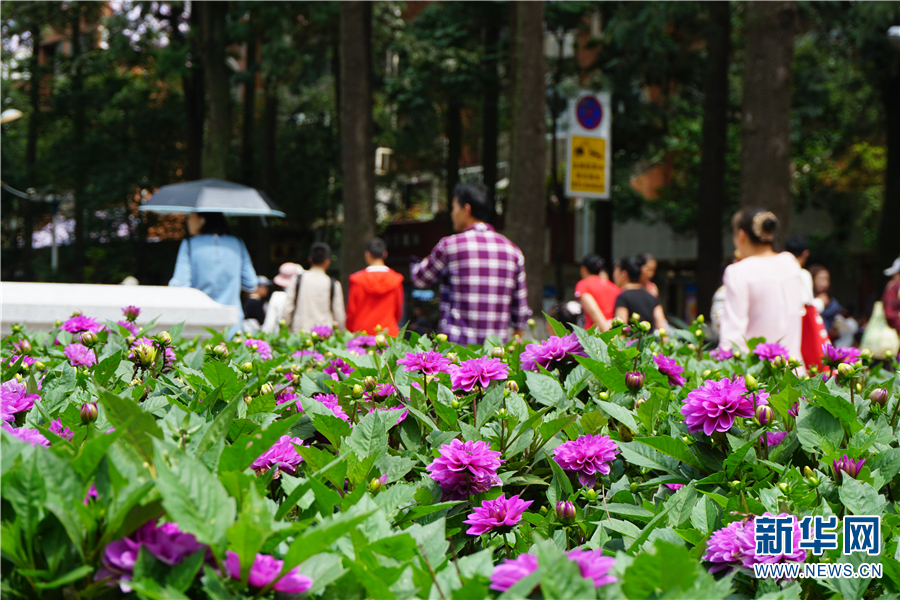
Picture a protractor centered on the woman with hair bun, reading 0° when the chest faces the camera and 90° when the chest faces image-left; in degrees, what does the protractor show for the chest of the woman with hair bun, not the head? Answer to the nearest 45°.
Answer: approximately 135°

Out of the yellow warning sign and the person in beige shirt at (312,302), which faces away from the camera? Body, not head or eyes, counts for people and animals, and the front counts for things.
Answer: the person in beige shirt

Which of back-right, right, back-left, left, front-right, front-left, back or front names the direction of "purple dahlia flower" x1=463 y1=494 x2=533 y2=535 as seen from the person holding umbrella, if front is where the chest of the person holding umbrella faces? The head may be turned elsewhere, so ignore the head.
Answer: back

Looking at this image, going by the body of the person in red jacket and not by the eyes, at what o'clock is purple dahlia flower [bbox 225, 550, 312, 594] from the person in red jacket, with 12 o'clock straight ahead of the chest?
The purple dahlia flower is roughly at 6 o'clock from the person in red jacket.

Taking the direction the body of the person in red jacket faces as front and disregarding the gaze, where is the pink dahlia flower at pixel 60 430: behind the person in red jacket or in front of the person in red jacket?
behind

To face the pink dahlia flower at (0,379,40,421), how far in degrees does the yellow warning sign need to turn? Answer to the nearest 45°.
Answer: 0° — it already faces it

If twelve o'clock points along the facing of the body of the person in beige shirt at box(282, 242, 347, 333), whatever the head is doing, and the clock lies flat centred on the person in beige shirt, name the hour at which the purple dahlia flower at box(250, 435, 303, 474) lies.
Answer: The purple dahlia flower is roughly at 6 o'clock from the person in beige shirt.

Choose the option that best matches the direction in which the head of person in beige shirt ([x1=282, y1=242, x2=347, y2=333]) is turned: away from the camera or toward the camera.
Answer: away from the camera

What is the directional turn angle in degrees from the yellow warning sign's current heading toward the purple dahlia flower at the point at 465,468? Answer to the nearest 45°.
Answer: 0° — it already faces it

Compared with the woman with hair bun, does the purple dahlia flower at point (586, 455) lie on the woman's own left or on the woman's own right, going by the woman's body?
on the woman's own left

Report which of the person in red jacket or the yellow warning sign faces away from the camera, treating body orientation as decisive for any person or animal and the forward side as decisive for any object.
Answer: the person in red jacket

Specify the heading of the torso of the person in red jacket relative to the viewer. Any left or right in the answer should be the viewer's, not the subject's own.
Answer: facing away from the viewer

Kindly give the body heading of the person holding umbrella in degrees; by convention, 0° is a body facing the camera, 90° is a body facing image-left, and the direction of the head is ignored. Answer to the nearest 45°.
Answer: approximately 180°
